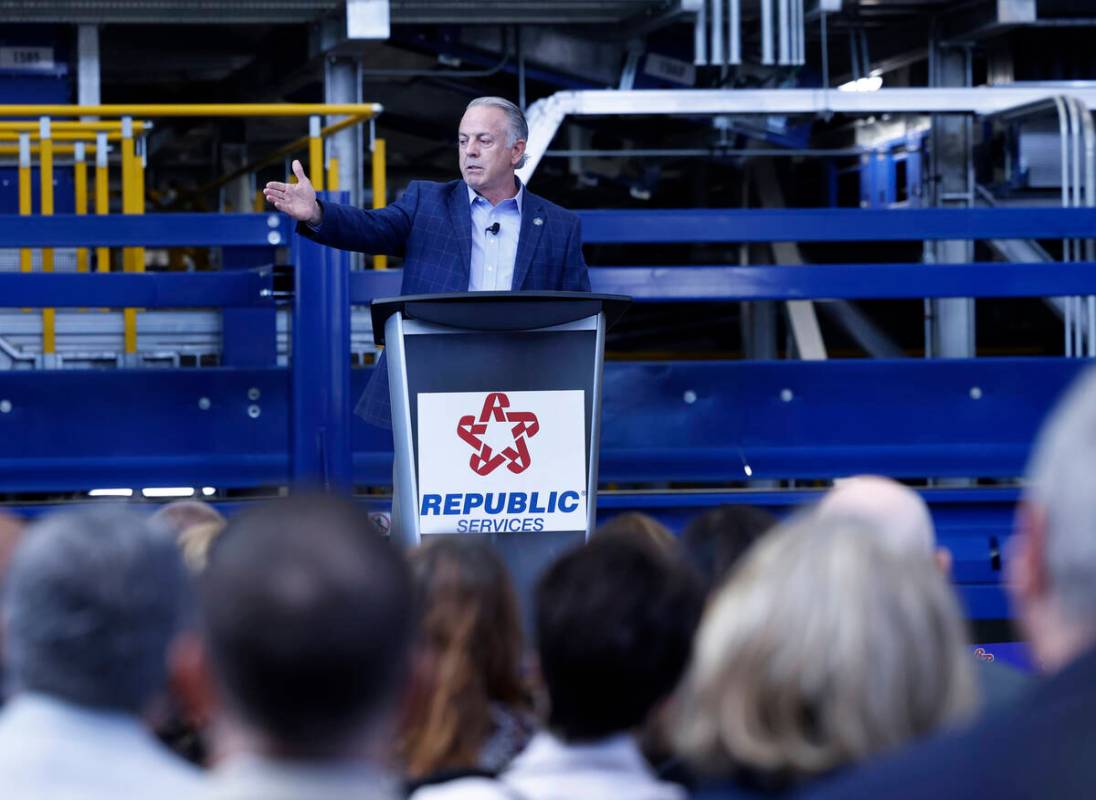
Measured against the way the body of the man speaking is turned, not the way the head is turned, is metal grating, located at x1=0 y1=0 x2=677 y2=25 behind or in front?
behind

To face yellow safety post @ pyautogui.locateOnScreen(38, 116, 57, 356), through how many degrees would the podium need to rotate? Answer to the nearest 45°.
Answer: approximately 135° to its right

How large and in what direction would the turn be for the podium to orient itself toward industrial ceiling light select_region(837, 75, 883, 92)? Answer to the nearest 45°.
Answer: approximately 180°

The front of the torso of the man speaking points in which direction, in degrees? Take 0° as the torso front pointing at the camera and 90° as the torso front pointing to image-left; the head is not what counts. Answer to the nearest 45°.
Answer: approximately 0°

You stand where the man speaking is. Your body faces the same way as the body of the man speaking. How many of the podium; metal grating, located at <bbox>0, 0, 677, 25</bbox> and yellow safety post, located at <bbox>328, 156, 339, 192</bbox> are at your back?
2

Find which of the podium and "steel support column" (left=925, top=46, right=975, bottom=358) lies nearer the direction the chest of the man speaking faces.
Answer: the podium

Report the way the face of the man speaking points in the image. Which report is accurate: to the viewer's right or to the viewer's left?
to the viewer's left

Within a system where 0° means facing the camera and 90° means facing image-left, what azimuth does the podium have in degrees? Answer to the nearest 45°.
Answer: approximately 0°

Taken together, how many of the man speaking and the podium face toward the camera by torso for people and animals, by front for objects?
2

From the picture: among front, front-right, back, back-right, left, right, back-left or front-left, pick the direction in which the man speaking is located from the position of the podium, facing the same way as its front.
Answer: back

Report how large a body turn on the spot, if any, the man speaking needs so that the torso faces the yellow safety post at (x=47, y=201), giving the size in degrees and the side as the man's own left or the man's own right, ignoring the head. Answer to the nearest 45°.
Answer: approximately 135° to the man's own right

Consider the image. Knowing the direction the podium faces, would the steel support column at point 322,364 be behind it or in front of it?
behind

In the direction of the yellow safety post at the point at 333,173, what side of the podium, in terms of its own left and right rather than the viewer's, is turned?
back
